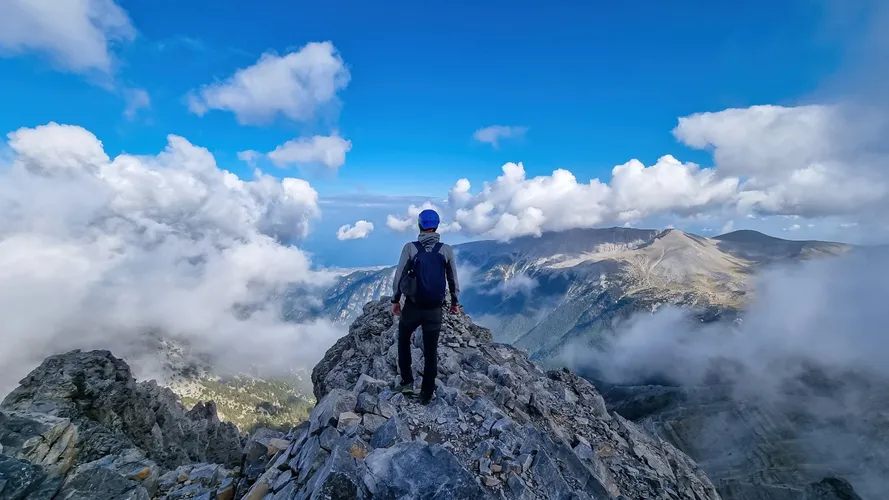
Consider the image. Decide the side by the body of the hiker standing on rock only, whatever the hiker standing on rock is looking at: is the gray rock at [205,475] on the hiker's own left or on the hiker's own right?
on the hiker's own left

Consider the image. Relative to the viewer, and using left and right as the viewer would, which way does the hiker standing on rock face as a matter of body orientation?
facing away from the viewer

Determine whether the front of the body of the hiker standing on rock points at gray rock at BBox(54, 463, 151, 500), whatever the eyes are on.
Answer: no

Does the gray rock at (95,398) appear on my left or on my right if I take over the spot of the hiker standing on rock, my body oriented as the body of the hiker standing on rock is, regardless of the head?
on my left

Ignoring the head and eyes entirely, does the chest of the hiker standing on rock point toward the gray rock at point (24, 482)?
no

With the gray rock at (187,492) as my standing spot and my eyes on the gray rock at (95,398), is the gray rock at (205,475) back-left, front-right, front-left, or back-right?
front-right

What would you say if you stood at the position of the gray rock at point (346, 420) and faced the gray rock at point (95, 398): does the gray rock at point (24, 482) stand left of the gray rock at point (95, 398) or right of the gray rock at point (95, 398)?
left
